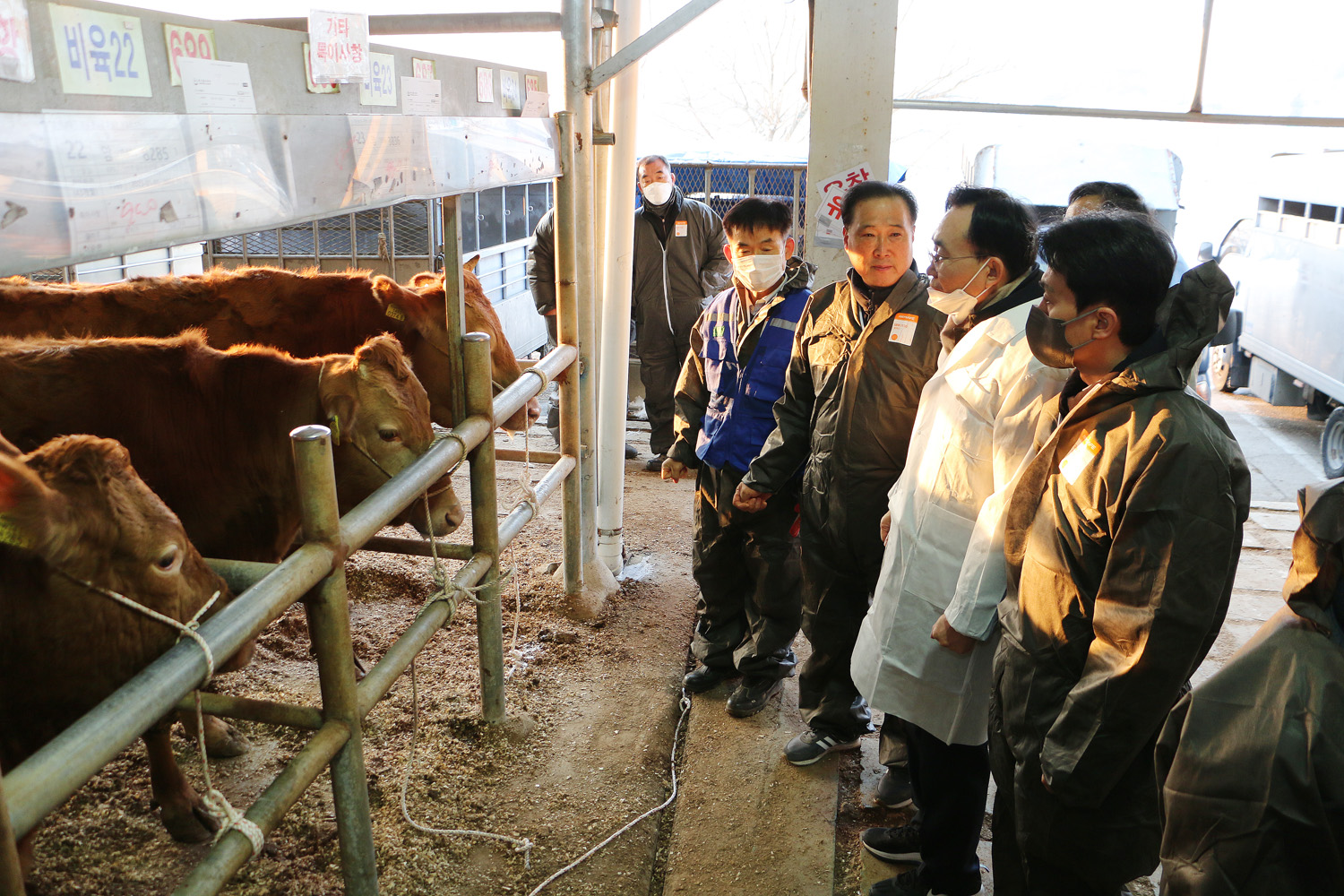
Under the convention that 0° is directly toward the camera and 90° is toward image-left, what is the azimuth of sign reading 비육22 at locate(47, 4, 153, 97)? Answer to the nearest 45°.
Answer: approximately 315°

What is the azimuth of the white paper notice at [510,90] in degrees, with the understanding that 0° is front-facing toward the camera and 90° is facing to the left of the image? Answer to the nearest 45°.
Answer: approximately 315°

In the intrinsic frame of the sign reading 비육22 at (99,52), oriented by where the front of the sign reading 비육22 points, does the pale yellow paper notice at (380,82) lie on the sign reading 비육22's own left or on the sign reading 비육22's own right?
on the sign reading 비육22's own left

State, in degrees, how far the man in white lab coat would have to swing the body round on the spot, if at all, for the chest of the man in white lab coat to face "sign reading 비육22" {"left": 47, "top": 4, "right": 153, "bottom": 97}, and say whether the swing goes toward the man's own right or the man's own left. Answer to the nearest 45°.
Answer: approximately 45° to the man's own left

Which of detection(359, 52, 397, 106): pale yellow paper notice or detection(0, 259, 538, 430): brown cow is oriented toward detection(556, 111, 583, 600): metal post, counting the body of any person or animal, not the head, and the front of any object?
the brown cow

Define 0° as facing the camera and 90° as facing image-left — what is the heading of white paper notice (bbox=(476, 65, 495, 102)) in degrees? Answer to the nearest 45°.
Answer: approximately 315°

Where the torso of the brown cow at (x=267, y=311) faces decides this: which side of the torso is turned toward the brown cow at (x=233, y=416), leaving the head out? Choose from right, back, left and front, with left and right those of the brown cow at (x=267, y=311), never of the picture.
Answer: right

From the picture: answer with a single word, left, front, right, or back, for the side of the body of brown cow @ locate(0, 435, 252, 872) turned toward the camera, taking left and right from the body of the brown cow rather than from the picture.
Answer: right

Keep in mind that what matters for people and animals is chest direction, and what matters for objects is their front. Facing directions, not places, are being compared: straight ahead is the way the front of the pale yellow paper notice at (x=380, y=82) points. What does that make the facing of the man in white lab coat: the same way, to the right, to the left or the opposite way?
the opposite way

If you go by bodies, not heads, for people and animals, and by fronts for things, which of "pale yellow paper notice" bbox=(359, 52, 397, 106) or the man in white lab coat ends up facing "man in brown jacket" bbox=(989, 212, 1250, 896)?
the pale yellow paper notice
